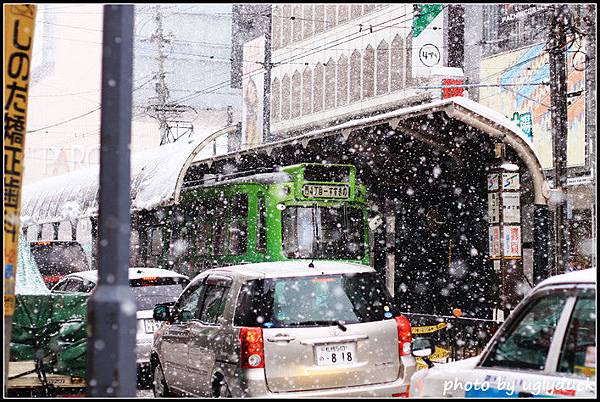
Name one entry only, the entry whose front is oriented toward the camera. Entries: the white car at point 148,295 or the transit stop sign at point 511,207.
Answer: the transit stop sign

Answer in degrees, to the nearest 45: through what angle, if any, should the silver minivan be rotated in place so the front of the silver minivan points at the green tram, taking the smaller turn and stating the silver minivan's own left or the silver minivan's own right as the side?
approximately 45° to the silver minivan's own right

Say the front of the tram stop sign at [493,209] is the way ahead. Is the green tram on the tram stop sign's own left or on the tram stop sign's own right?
on the tram stop sign's own right

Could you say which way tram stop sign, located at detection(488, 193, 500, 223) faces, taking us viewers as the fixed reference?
facing the viewer

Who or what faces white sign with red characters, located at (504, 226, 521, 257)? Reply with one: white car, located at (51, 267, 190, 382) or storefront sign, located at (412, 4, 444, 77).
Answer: storefront sign, located at (412, 4, 444, 77)

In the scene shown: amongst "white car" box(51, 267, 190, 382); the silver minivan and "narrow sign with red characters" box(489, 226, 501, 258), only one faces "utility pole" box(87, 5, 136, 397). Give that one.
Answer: the narrow sign with red characters

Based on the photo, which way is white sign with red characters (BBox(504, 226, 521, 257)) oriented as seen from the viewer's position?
toward the camera

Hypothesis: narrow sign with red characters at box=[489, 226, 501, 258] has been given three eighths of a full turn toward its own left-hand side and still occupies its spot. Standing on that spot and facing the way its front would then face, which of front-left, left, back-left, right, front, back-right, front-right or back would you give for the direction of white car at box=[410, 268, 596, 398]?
back-right

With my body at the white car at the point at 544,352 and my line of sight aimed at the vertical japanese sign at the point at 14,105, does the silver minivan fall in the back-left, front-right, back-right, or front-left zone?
front-right

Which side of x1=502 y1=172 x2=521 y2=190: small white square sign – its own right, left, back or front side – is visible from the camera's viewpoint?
front

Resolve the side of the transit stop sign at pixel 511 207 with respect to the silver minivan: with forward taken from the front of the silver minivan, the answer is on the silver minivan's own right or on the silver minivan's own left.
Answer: on the silver minivan's own right

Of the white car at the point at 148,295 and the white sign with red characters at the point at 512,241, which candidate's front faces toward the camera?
the white sign with red characters

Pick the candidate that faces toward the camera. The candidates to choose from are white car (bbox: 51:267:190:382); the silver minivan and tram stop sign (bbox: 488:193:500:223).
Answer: the tram stop sign
